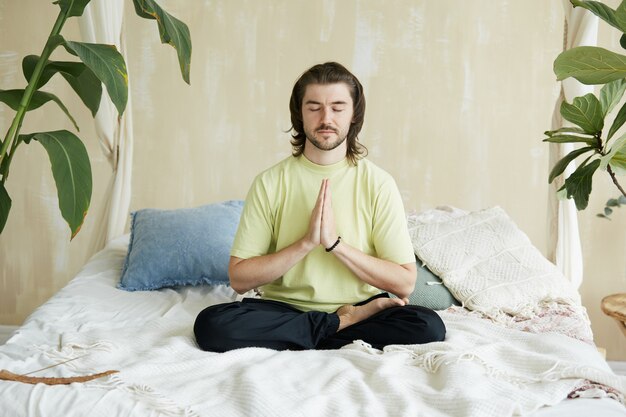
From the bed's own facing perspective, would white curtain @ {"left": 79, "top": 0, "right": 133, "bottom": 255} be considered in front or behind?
behind

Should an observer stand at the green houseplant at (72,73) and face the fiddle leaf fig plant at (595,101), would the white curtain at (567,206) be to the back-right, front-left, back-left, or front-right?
front-left

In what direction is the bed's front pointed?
toward the camera

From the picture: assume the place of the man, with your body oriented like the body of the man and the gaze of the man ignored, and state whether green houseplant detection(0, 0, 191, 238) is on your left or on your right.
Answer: on your right
